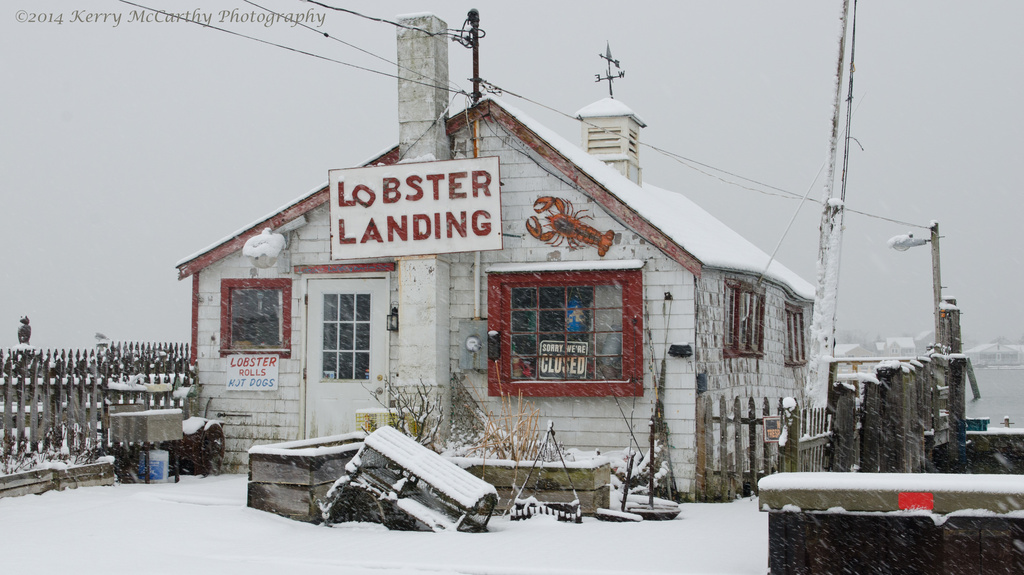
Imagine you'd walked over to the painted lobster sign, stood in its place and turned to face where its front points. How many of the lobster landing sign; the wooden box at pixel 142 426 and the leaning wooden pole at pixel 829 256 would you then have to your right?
2

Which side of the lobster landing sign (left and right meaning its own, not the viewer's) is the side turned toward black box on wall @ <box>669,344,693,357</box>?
left

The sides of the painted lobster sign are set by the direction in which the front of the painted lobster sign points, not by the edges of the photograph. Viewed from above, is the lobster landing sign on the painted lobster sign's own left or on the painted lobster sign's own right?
on the painted lobster sign's own right

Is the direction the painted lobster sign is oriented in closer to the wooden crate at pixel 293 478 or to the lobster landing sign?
the wooden crate

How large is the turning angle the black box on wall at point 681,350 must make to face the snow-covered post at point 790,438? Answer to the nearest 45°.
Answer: approximately 45° to its left

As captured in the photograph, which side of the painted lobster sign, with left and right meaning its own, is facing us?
front

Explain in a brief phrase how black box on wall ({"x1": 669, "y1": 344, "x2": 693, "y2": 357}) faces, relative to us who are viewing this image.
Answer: facing the viewer

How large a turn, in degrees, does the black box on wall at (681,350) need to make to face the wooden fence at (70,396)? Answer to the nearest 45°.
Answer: approximately 90° to its right

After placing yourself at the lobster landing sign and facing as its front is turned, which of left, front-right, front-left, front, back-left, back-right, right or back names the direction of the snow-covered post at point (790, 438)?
front-left

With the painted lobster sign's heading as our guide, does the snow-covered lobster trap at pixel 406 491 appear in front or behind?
in front

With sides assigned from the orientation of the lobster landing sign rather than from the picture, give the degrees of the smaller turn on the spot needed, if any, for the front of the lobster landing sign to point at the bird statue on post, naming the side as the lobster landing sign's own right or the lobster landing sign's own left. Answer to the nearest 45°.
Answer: approximately 135° to the lobster landing sign's own right

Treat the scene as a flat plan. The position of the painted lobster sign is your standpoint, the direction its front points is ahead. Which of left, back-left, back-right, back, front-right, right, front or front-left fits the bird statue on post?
back-right

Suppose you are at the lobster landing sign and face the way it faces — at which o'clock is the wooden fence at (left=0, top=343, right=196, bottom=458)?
The wooden fence is roughly at 3 o'clock from the lobster landing sign.
